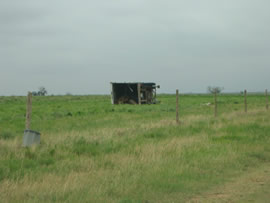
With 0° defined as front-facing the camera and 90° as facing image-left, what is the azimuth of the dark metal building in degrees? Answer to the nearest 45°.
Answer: approximately 0°
